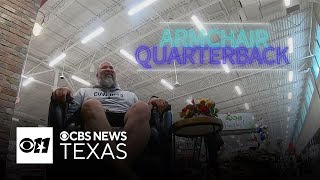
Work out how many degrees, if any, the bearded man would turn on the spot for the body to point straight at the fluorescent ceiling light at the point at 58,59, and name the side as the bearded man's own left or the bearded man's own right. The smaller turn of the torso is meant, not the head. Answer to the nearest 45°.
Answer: approximately 180°

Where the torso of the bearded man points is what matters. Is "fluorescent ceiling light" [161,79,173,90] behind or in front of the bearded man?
behind

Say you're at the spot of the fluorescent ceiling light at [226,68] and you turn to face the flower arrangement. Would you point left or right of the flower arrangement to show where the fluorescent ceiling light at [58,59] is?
right

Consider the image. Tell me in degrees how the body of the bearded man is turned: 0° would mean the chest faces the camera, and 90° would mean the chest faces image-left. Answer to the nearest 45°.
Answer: approximately 0°
